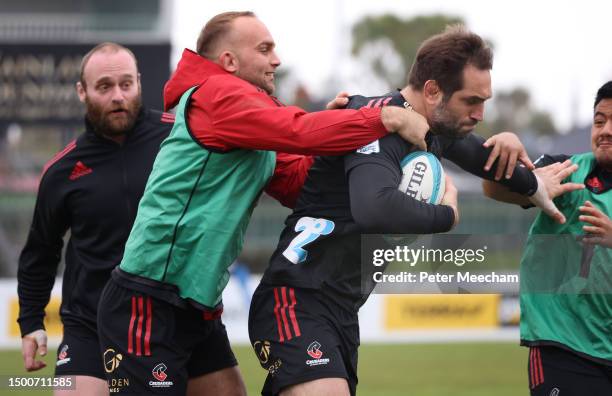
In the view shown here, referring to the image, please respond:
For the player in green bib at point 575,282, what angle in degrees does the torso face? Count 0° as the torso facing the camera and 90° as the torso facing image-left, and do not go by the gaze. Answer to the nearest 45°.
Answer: approximately 0°

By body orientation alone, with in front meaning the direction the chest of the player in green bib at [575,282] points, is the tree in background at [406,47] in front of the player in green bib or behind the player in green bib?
behind
